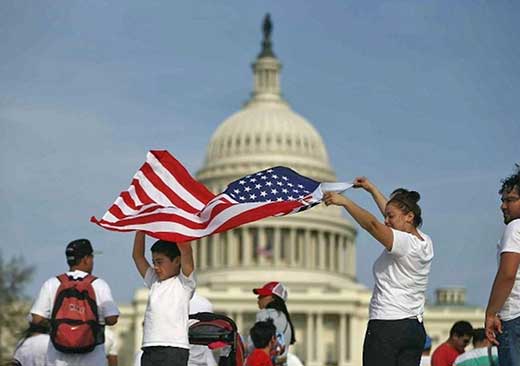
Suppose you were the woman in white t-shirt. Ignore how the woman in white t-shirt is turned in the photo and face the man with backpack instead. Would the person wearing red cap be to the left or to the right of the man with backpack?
right

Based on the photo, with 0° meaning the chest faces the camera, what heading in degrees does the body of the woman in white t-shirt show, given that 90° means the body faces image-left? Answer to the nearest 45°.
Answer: approximately 90°

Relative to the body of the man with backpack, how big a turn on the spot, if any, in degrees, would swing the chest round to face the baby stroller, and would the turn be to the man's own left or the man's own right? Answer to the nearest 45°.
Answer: approximately 135° to the man's own right

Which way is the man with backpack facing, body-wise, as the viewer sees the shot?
away from the camera

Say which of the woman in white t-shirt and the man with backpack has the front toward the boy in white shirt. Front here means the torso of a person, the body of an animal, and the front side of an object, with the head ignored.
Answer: the woman in white t-shirt

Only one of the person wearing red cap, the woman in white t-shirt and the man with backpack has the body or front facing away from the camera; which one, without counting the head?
the man with backpack

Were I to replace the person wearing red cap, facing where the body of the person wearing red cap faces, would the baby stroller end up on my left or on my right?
on my left

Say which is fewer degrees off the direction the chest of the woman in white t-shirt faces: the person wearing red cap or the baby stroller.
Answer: the baby stroller

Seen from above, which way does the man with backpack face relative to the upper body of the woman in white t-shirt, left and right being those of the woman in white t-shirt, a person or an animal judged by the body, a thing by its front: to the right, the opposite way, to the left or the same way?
to the right
